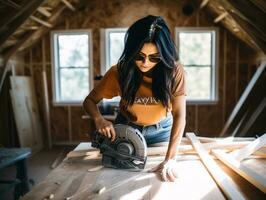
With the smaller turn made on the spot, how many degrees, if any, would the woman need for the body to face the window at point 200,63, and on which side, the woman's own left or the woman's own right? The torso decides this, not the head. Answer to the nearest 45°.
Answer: approximately 180°

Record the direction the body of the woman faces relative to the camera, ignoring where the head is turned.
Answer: toward the camera

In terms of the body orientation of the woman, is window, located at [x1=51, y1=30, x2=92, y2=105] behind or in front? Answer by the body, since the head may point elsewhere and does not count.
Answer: behind

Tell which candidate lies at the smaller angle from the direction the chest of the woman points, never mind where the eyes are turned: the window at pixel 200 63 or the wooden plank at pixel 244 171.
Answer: the wooden plank

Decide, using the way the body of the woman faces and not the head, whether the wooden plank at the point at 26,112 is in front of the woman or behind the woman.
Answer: behind

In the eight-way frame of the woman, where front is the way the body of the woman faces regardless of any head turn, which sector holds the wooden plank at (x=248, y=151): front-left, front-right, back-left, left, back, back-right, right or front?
left

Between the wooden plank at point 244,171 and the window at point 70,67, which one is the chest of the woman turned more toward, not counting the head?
the wooden plank

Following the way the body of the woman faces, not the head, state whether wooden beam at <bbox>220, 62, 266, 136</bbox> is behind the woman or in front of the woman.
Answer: behind

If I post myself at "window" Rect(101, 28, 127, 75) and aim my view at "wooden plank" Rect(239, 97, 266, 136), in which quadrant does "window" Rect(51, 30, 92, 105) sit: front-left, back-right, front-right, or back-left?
back-right
